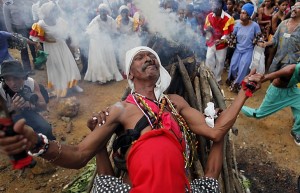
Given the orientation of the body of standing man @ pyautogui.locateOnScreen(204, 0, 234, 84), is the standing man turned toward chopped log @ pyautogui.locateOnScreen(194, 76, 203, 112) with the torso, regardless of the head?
yes

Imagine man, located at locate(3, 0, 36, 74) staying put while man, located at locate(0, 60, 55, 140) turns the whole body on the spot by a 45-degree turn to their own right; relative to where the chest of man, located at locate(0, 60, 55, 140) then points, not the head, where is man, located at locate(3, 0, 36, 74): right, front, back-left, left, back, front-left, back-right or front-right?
back

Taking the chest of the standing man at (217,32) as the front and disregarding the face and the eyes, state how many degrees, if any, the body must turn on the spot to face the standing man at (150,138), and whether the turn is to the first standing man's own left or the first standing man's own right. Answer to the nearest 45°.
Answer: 0° — they already face them

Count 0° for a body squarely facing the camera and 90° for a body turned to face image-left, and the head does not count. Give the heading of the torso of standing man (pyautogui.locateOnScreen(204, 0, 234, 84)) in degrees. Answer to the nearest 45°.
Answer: approximately 0°

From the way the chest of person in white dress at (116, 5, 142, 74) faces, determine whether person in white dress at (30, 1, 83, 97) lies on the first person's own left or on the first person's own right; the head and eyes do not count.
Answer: on the first person's own right

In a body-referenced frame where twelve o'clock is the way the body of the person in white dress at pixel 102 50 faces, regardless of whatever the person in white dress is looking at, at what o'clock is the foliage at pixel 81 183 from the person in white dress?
The foliage is roughly at 12 o'clock from the person in white dress.

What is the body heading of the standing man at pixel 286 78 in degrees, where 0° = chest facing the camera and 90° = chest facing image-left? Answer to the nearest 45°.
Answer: approximately 45°

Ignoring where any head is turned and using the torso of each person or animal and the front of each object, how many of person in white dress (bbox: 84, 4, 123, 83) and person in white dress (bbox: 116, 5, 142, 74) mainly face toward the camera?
2

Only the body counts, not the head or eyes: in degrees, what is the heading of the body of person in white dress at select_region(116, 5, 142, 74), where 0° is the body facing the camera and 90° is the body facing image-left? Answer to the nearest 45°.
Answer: approximately 0°

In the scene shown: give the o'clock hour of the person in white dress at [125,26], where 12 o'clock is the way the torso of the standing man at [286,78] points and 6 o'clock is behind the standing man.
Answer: The person in white dress is roughly at 2 o'clock from the standing man.
